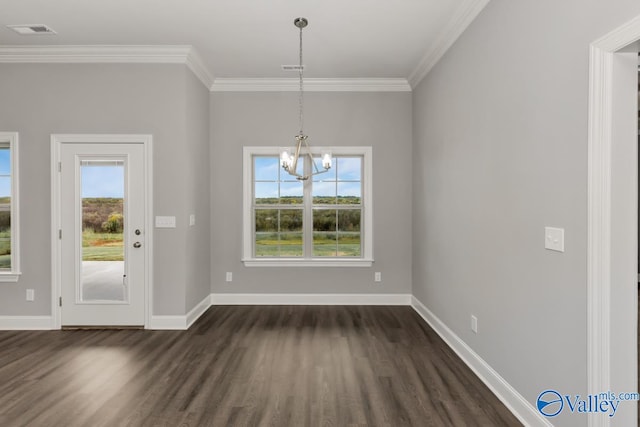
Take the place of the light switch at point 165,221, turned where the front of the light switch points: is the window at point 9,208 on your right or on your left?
on your right

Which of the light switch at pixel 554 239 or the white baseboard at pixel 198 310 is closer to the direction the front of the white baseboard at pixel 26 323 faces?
the light switch

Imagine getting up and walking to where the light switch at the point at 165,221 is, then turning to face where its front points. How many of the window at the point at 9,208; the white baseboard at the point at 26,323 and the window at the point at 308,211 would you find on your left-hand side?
1

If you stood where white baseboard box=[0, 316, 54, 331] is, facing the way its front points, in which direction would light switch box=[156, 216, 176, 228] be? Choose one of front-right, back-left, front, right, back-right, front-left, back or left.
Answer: front-left

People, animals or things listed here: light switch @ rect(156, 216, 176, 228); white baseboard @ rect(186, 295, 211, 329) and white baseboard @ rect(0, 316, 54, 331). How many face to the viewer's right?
1

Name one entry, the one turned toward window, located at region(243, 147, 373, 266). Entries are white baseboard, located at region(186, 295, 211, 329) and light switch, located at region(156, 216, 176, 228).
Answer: the white baseboard

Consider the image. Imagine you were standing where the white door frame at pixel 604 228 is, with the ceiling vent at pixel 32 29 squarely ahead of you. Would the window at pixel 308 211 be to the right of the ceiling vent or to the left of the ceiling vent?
right

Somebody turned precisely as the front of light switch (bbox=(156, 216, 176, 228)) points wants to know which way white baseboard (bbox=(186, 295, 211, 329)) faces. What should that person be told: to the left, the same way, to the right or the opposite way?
to the left

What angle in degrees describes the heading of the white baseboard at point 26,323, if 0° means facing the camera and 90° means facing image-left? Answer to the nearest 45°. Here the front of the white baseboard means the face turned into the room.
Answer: approximately 0°

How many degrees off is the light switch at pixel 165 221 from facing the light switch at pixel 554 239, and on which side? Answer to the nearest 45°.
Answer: approximately 45° to its left

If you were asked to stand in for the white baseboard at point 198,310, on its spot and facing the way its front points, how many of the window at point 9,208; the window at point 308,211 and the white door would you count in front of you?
1

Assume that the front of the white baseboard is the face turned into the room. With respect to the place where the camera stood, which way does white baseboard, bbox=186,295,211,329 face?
facing to the right of the viewer

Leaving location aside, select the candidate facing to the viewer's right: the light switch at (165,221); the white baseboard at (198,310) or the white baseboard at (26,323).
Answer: the white baseboard at (198,310)
